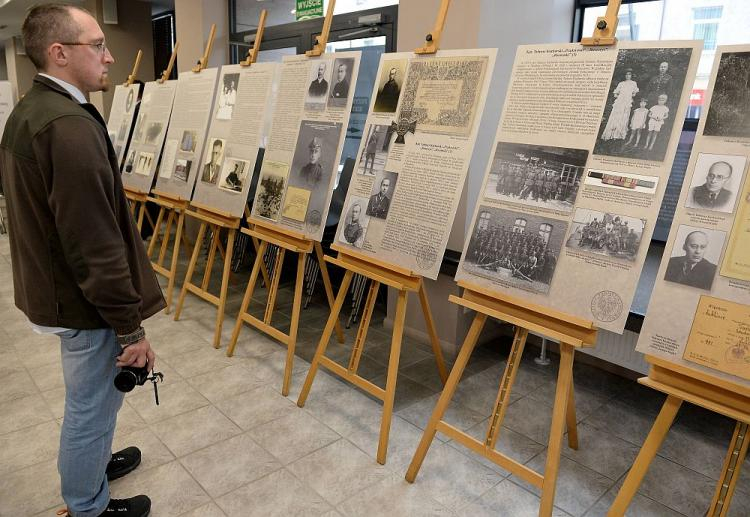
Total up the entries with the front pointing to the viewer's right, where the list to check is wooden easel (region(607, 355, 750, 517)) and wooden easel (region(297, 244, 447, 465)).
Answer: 0

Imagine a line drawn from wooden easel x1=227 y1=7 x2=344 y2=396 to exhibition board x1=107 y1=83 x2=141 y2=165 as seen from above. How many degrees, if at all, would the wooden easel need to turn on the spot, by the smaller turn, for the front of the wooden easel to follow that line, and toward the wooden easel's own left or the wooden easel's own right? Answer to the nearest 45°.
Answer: approximately 90° to the wooden easel's own right

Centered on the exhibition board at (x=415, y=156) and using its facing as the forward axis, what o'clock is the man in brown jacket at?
The man in brown jacket is roughly at 12 o'clock from the exhibition board.

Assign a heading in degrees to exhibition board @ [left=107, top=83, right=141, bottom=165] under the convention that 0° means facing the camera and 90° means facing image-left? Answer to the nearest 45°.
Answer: approximately 45°

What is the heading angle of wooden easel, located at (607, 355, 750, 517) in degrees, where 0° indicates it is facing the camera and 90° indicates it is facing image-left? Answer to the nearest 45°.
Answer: approximately 45°

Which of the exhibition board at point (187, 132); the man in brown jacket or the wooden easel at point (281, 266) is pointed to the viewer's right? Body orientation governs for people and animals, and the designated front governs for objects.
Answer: the man in brown jacket

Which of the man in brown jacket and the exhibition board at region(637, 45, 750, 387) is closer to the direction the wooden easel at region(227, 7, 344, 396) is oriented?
the man in brown jacket

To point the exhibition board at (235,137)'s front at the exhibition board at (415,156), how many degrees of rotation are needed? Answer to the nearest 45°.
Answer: approximately 90° to its left

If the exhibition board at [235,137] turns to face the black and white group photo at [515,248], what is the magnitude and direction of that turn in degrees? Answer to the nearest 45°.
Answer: approximately 90° to its left

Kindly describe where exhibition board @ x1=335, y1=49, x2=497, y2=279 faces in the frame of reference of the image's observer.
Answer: facing the viewer and to the left of the viewer

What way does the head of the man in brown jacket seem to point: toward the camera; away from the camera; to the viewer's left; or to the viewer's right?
to the viewer's right

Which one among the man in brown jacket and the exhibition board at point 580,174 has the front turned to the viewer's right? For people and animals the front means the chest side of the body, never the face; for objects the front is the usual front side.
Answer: the man in brown jacket

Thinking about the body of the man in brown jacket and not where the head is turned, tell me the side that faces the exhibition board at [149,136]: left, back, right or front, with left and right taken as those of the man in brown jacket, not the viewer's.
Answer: left

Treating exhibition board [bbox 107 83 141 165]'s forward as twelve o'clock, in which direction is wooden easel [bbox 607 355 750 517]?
The wooden easel is roughly at 10 o'clock from the exhibition board.

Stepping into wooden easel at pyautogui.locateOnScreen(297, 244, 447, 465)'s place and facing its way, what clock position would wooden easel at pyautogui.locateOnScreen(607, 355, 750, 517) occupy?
wooden easel at pyautogui.locateOnScreen(607, 355, 750, 517) is roughly at 9 o'clock from wooden easel at pyautogui.locateOnScreen(297, 244, 447, 465).

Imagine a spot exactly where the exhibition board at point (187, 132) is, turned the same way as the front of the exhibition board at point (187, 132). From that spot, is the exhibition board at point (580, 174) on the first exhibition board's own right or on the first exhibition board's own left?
on the first exhibition board's own left

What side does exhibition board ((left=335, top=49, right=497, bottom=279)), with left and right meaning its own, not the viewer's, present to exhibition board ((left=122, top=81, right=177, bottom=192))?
right
